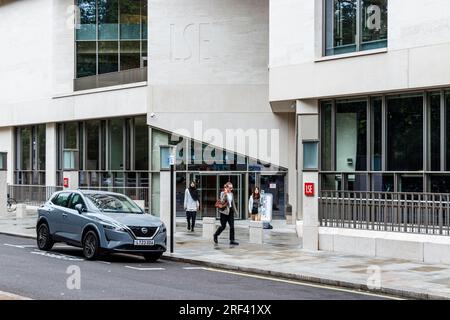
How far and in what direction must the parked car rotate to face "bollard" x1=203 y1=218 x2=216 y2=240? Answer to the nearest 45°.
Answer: approximately 90° to its left

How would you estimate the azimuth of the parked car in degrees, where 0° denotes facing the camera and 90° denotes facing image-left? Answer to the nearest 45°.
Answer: approximately 315°

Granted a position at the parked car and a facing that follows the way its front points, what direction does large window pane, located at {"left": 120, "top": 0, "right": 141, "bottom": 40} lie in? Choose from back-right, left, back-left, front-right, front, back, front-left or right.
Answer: back-left

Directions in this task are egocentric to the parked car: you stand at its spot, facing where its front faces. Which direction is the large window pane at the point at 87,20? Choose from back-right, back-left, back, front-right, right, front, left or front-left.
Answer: back-left

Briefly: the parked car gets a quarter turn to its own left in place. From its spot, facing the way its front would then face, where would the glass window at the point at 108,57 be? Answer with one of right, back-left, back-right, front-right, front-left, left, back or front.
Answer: front-left

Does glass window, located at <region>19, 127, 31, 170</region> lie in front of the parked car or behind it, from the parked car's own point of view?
behind

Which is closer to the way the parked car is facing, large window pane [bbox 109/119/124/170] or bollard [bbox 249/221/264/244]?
the bollard

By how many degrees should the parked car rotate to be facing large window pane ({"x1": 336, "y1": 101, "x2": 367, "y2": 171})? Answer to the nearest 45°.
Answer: approximately 90° to its left

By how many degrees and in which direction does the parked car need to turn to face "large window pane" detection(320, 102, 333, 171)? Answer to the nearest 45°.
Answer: approximately 90° to its left

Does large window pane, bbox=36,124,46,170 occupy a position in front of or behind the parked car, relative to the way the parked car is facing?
behind

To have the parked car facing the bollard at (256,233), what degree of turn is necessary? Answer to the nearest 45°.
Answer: approximately 90° to its left

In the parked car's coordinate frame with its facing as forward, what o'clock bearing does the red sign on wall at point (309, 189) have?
The red sign on wall is roughly at 10 o'clock from the parked car.

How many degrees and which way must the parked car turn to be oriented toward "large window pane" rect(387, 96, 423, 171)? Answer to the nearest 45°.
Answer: approximately 45° to its left

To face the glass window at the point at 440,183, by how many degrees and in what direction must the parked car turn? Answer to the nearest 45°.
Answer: approximately 45° to its left

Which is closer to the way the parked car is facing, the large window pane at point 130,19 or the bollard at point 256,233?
the bollard
